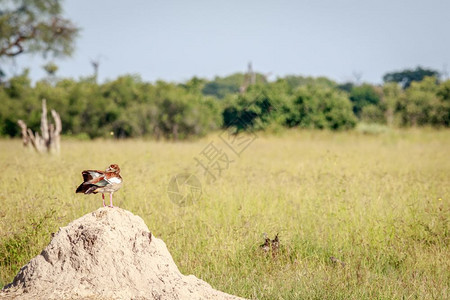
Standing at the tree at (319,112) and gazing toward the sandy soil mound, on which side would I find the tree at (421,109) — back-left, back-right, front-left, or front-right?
back-left

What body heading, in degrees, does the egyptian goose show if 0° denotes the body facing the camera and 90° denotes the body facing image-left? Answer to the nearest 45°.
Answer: approximately 270°

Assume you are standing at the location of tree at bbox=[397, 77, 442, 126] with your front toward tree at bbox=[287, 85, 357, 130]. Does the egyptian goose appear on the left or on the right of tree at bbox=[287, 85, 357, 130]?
left

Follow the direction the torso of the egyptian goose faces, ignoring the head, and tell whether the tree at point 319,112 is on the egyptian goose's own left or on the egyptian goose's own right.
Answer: on the egyptian goose's own left
